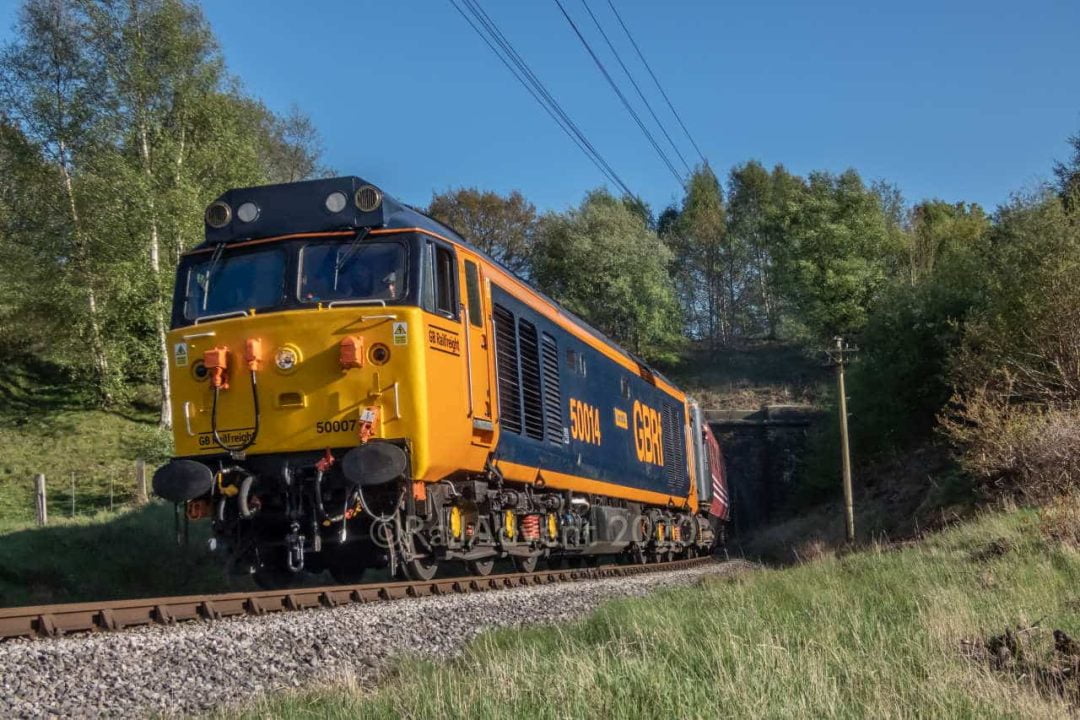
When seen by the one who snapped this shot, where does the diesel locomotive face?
facing the viewer and to the left of the viewer

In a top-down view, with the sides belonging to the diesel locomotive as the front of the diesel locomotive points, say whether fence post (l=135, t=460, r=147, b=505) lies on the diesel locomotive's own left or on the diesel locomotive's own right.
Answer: on the diesel locomotive's own right

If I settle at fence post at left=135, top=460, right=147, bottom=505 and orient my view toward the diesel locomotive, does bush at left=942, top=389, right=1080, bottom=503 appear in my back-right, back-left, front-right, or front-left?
front-left

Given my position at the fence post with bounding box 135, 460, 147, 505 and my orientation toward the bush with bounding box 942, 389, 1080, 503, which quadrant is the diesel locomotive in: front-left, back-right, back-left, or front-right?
front-right
